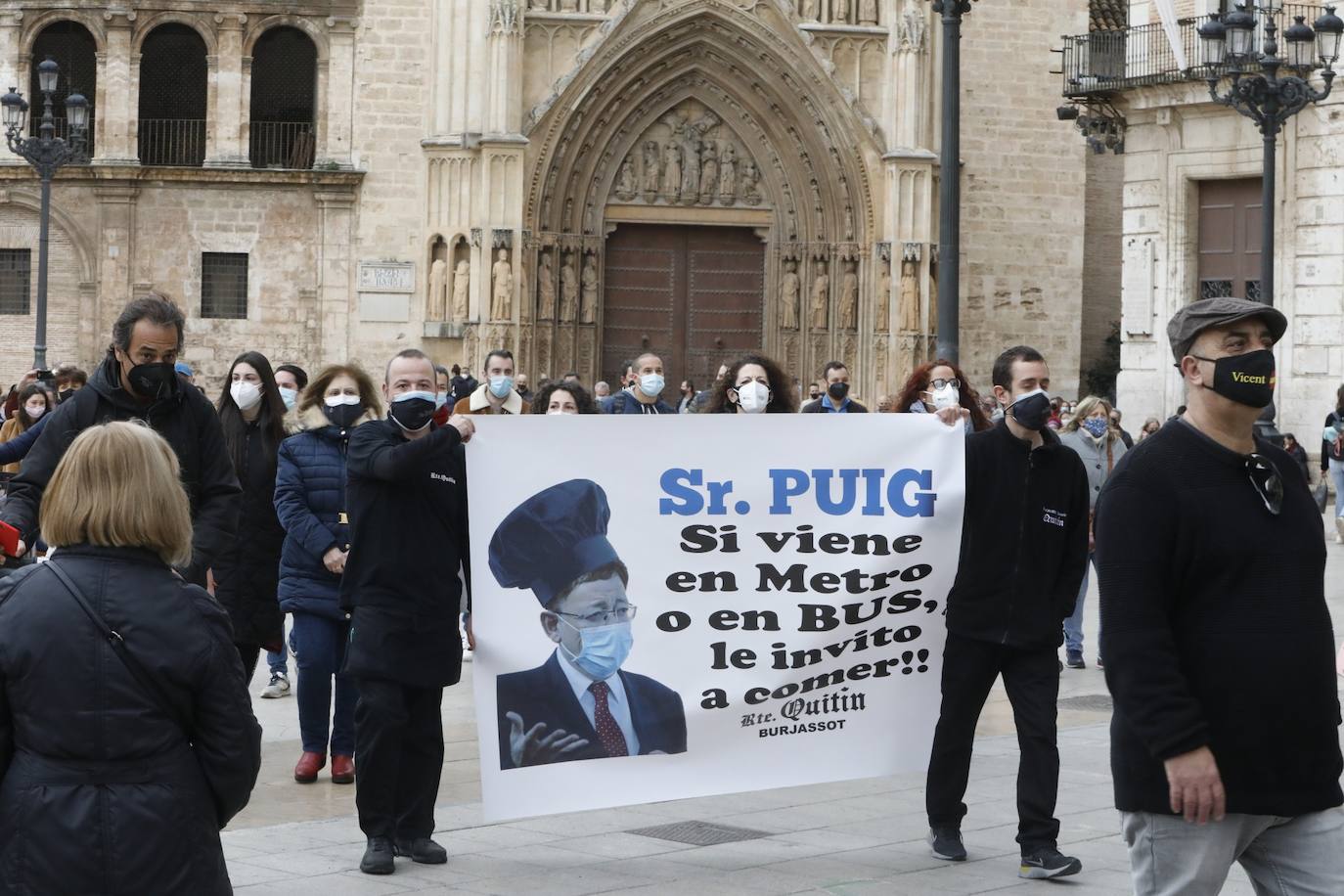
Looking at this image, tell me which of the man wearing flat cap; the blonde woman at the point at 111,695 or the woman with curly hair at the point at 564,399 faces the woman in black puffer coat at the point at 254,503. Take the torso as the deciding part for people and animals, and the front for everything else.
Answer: the blonde woman

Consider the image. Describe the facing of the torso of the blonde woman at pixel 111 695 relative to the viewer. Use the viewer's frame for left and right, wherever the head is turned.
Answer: facing away from the viewer

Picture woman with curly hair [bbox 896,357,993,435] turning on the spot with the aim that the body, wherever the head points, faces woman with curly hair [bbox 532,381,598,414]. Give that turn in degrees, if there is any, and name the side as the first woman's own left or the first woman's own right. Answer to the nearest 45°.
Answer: approximately 135° to the first woman's own right

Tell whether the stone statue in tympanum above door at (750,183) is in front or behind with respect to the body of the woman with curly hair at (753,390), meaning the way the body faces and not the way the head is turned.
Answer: behind

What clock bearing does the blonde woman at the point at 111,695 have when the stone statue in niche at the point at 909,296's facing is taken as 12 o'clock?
The blonde woman is roughly at 12 o'clock from the stone statue in niche.

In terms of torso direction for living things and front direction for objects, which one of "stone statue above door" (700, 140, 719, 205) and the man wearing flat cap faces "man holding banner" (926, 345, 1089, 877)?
the stone statue above door

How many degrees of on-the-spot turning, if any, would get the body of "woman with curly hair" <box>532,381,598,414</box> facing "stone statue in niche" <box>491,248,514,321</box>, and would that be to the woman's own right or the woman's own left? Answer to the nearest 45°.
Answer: approximately 180°

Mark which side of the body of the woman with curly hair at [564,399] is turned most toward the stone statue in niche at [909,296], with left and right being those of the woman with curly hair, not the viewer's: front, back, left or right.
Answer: back

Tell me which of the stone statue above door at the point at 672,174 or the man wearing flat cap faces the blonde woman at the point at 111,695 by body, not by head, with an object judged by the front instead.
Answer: the stone statue above door
